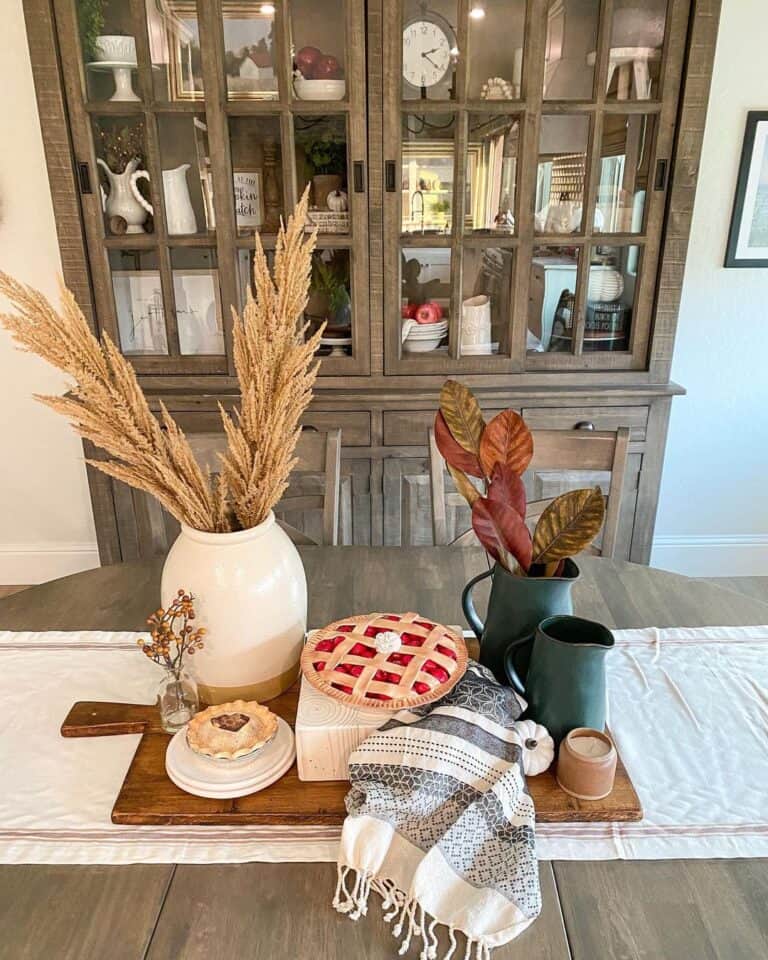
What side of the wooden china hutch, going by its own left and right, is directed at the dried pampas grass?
front

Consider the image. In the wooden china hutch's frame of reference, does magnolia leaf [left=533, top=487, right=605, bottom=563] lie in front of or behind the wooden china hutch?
in front

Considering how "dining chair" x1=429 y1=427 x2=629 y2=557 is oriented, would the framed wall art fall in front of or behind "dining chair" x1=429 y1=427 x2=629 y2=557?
behind

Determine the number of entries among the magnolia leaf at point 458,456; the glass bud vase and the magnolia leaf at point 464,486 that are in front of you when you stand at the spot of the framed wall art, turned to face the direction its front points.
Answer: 3

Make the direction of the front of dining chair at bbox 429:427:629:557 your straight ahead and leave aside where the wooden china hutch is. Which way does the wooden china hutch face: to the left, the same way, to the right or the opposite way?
the same way

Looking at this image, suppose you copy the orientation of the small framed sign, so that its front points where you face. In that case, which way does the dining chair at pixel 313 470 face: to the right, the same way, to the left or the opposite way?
the same way

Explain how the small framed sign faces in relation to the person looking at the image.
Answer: facing the viewer

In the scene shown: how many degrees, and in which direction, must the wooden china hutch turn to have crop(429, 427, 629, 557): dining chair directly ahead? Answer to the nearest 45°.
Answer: approximately 45° to its left

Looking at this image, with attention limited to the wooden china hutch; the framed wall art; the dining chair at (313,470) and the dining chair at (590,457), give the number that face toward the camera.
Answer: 4

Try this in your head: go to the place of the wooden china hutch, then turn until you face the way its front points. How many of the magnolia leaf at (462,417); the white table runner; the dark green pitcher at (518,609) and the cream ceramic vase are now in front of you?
4

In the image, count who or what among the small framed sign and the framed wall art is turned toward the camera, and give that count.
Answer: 2

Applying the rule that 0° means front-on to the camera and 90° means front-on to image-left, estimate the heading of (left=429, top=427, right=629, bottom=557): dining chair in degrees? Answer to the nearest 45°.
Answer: approximately 0°

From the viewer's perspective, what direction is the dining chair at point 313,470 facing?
toward the camera

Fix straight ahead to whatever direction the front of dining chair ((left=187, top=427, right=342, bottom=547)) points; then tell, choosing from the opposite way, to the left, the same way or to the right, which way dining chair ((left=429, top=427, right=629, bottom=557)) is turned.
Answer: the same way

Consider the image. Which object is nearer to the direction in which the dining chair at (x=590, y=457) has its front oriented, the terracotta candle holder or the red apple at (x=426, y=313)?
the terracotta candle holder

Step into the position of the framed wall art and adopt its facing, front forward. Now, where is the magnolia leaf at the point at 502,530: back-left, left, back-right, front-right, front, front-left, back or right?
front

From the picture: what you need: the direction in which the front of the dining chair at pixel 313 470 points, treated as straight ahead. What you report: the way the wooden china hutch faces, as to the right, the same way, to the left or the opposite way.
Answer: the same way
